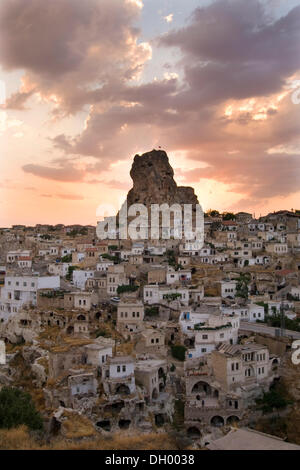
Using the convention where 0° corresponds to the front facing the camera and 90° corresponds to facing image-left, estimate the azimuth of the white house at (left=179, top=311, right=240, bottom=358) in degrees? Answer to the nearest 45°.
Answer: approximately 0°

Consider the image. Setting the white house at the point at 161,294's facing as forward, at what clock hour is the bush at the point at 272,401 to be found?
The bush is roughly at 11 o'clock from the white house.

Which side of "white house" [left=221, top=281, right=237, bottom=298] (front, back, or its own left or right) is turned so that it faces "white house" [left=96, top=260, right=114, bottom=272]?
right

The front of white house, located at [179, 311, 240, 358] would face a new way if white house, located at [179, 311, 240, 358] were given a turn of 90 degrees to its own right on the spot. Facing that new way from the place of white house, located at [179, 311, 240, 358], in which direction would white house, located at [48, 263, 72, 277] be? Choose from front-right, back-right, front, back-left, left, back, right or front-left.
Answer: front-right

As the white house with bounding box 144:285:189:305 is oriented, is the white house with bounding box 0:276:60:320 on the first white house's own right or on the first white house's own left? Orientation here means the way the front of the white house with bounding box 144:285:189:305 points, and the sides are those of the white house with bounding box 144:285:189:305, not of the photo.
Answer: on the first white house's own right

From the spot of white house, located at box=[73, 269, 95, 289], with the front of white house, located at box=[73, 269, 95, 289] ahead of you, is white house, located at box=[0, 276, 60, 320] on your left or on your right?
on your right

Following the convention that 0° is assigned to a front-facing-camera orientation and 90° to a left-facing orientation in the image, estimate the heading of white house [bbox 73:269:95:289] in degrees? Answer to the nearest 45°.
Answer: approximately 0°
